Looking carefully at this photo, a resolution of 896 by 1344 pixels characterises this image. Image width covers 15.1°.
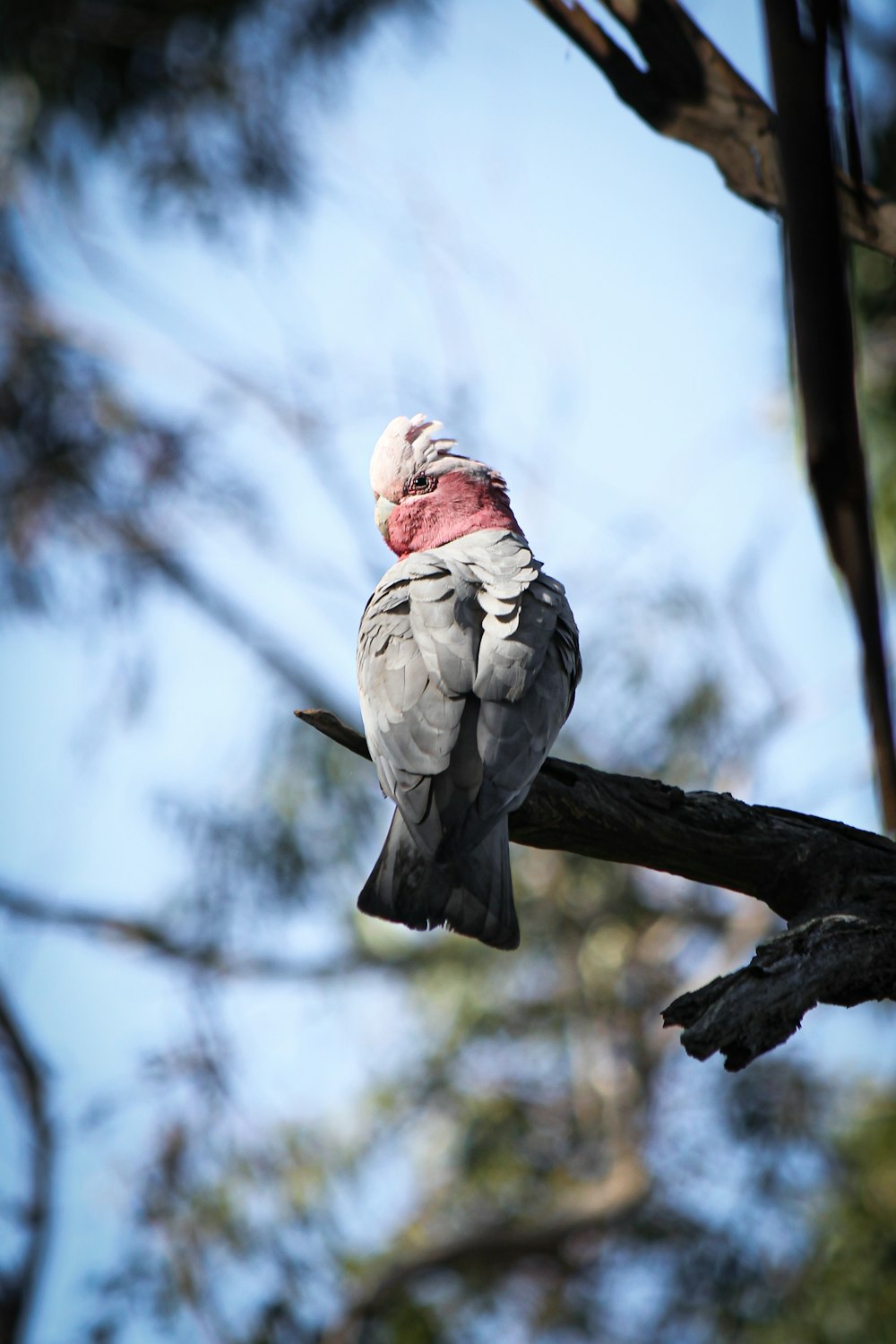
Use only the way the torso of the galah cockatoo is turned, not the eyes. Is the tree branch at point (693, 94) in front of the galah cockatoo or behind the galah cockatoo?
behind

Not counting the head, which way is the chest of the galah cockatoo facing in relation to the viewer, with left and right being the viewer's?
facing away from the viewer

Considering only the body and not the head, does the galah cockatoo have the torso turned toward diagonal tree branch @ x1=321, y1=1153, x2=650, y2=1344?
yes
